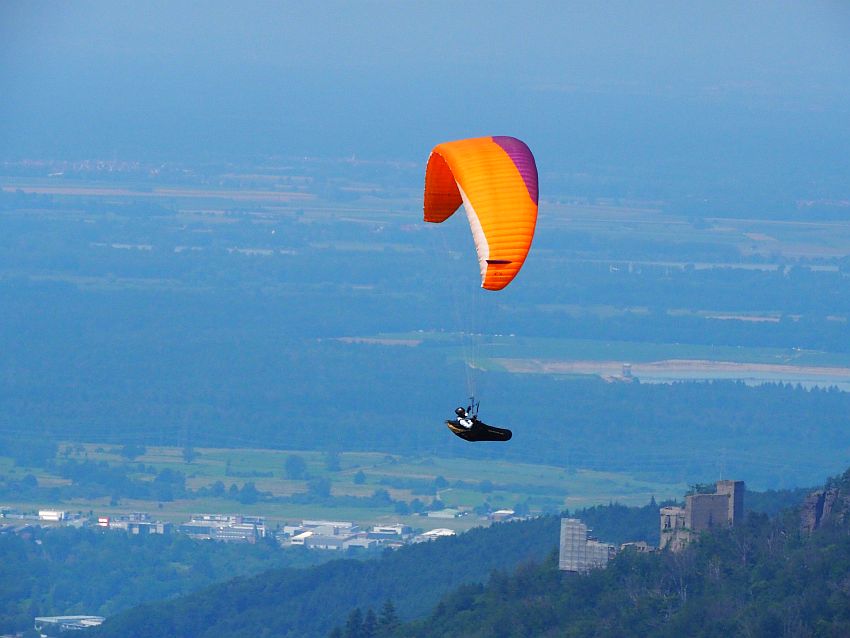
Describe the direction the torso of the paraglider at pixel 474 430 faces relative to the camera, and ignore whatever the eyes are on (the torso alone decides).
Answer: to the viewer's right
